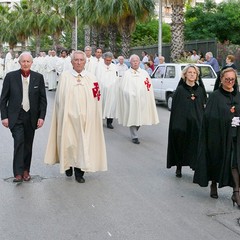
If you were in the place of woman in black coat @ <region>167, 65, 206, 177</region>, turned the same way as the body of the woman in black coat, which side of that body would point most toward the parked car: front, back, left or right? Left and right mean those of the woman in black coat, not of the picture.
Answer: back

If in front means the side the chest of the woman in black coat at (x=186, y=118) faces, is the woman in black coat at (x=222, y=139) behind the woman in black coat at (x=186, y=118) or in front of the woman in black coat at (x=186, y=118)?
in front

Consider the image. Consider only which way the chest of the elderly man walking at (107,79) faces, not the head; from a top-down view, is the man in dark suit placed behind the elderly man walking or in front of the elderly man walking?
in front

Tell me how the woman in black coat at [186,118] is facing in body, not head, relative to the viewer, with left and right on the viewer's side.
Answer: facing the viewer

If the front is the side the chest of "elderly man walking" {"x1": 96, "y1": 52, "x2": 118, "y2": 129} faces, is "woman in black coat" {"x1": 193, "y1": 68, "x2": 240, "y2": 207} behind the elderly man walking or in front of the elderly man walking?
in front

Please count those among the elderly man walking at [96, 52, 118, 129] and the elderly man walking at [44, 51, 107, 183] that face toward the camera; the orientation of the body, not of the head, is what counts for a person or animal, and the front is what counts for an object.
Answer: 2

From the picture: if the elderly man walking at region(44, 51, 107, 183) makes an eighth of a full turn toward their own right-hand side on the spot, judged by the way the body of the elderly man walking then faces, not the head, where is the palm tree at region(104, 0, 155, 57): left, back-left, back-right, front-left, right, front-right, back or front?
back-right

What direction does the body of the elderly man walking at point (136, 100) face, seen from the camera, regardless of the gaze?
toward the camera

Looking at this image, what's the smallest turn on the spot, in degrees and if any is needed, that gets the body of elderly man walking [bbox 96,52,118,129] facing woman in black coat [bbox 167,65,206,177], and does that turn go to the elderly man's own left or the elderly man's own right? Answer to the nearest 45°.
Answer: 0° — they already face them

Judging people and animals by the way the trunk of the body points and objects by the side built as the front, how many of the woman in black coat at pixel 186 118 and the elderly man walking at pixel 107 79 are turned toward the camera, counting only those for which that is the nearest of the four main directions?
2

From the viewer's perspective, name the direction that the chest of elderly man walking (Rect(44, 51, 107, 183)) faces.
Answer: toward the camera

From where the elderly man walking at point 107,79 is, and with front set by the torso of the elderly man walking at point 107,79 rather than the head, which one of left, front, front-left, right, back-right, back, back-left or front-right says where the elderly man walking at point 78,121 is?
front
